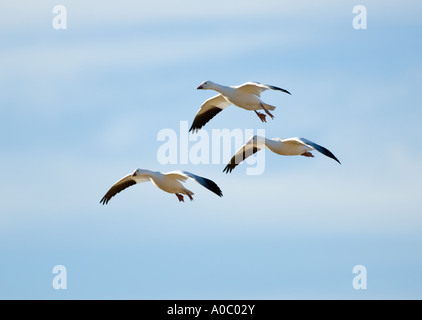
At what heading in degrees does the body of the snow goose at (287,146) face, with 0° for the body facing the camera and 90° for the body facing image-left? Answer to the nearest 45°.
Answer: approximately 45°

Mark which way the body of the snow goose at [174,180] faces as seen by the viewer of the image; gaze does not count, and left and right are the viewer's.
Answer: facing the viewer and to the left of the viewer

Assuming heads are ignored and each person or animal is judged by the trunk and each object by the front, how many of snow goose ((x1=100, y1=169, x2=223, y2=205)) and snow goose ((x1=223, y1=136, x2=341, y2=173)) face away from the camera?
0
